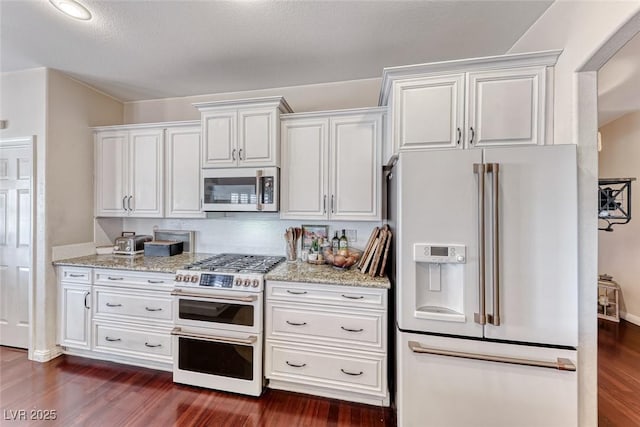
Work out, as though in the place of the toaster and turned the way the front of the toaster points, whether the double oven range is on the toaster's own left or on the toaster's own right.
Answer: on the toaster's own left

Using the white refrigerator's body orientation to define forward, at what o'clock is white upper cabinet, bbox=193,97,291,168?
The white upper cabinet is roughly at 3 o'clock from the white refrigerator.

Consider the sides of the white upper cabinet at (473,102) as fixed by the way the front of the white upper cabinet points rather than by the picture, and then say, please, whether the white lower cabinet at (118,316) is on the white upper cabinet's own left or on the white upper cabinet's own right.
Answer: on the white upper cabinet's own right

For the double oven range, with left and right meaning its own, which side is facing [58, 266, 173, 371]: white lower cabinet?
right

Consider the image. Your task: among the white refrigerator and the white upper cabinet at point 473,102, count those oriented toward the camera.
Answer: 2

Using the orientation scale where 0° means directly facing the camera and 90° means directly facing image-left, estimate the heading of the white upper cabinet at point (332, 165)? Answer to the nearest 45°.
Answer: approximately 0°
